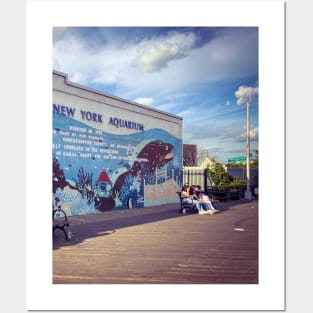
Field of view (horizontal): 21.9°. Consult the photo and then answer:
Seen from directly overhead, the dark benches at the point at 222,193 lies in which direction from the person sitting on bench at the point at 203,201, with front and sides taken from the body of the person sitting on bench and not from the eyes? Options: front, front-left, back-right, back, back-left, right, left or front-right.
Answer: back-left
